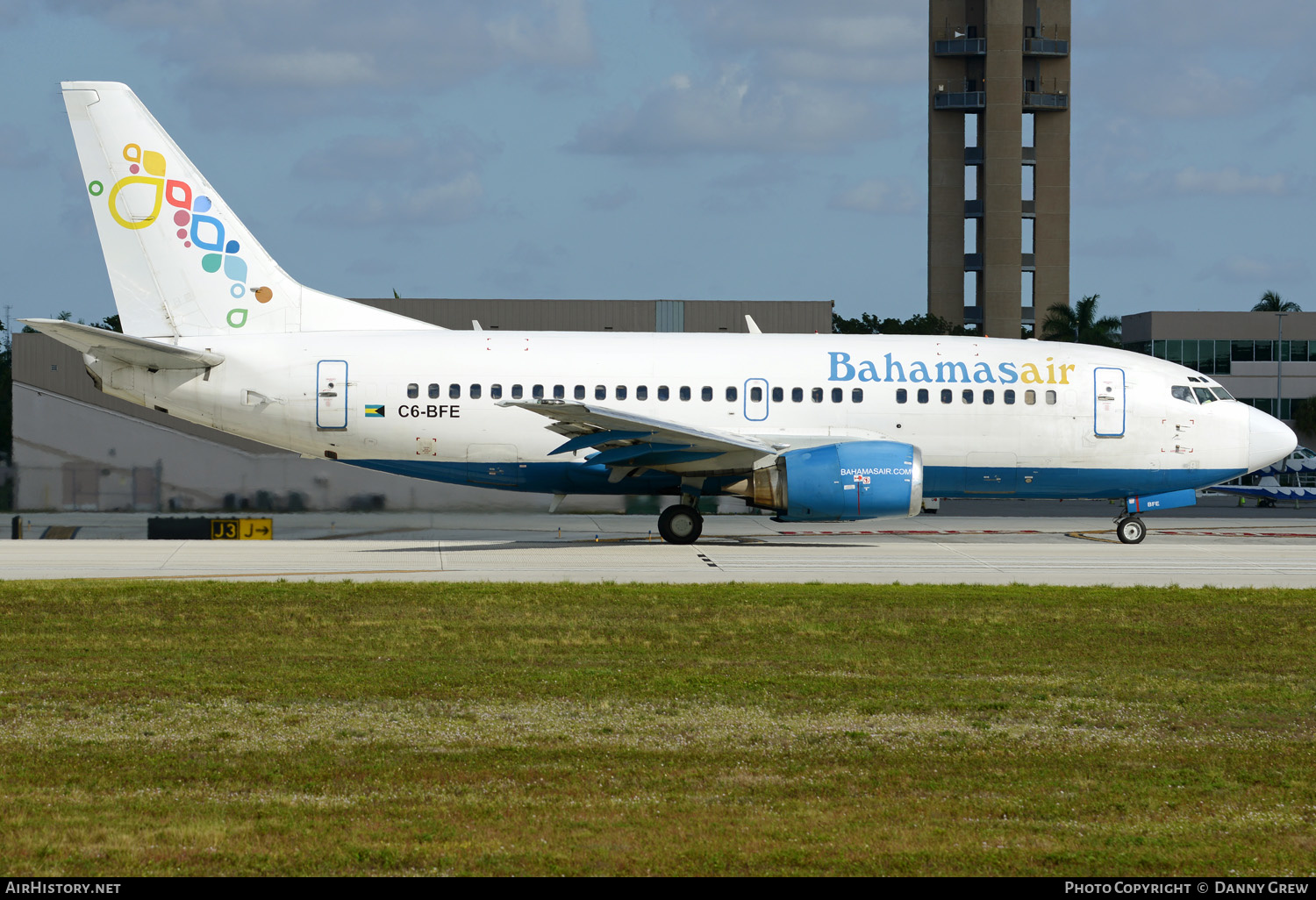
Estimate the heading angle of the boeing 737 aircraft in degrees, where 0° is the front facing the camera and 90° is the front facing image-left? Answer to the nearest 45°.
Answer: approximately 270°

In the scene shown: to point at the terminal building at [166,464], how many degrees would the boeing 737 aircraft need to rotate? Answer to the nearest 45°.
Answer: approximately 135° to its left
